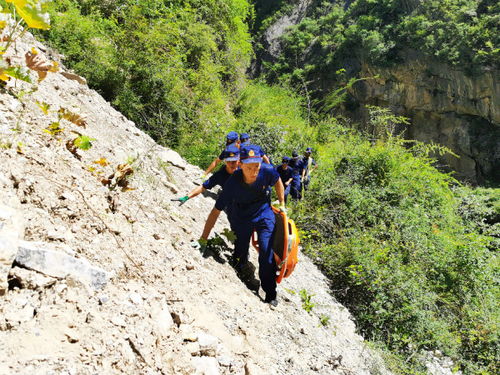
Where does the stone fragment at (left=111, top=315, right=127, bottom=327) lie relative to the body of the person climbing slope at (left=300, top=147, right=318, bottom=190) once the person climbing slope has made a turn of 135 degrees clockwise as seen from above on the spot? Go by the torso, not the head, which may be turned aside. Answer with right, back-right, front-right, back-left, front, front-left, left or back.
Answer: back-left

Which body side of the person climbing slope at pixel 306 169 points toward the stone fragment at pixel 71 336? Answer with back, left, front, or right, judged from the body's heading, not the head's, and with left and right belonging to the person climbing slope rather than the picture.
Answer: front

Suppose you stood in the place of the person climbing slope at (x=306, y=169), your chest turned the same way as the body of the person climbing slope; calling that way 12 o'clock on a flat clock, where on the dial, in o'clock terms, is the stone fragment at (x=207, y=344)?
The stone fragment is roughly at 12 o'clock from the person climbing slope.

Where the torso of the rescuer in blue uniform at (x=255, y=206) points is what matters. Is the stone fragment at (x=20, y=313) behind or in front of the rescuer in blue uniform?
in front

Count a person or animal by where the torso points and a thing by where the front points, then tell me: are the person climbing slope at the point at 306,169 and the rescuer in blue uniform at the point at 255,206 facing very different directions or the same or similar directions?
same or similar directions

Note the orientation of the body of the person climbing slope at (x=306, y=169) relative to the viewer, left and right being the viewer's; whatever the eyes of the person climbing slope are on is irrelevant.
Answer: facing the viewer

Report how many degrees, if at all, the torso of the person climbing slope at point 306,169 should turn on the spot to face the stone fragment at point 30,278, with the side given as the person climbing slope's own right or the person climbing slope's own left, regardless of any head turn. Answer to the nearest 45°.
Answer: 0° — they already face it

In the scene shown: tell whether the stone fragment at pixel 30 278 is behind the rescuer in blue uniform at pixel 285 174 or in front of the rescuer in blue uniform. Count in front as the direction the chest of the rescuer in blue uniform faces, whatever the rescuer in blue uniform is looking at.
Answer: in front

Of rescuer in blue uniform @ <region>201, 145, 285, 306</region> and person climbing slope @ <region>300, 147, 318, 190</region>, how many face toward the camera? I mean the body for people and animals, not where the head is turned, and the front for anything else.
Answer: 2

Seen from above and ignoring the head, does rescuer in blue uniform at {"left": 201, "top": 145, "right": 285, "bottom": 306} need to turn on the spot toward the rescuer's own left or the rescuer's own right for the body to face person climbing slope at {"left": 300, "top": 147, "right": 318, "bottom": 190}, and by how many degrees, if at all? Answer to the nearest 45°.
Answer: approximately 180°

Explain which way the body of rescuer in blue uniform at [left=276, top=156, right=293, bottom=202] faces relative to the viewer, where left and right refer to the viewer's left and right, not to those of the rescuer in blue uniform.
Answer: facing the viewer and to the left of the viewer
